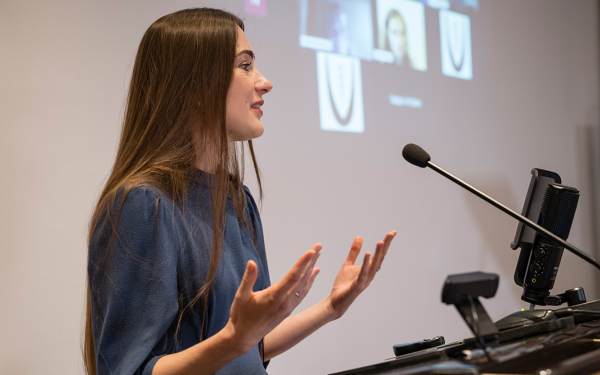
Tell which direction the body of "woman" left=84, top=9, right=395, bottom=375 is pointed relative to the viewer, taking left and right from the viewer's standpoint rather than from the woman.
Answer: facing to the right of the viewer

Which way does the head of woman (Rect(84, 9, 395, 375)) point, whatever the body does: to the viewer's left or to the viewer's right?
to the viewer's right
